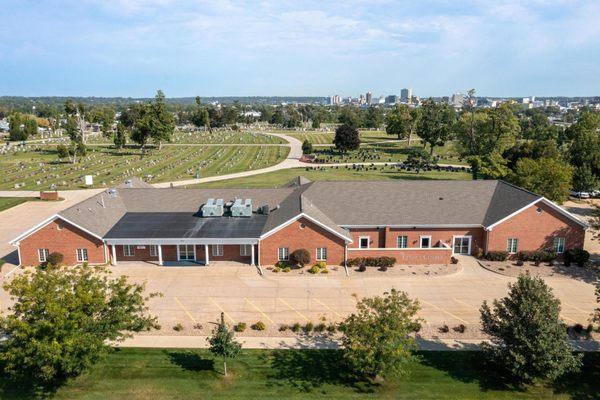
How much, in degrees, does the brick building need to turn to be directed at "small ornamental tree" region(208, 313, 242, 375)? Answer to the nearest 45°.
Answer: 0° — it already faces it

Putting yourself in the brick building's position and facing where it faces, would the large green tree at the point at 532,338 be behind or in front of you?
in front

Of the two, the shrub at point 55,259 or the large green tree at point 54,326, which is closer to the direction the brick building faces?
the large green tree

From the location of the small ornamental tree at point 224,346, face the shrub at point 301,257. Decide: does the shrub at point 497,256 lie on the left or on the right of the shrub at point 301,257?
right

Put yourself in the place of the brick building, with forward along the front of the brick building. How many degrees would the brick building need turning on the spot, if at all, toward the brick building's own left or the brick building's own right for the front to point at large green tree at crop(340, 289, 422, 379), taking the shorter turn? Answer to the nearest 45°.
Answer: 0° — it already faces it

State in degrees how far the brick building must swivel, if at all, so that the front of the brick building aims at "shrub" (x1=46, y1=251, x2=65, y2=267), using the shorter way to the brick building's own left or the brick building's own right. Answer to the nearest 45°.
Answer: approximately 90° to the brick building's own right

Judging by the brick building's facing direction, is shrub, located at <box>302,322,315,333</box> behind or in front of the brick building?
in front

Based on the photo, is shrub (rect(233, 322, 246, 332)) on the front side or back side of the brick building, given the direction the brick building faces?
on the front side

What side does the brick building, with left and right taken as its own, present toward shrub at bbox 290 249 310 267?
front

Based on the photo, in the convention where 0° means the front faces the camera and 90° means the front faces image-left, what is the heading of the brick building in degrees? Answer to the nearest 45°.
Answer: approximately 0°
